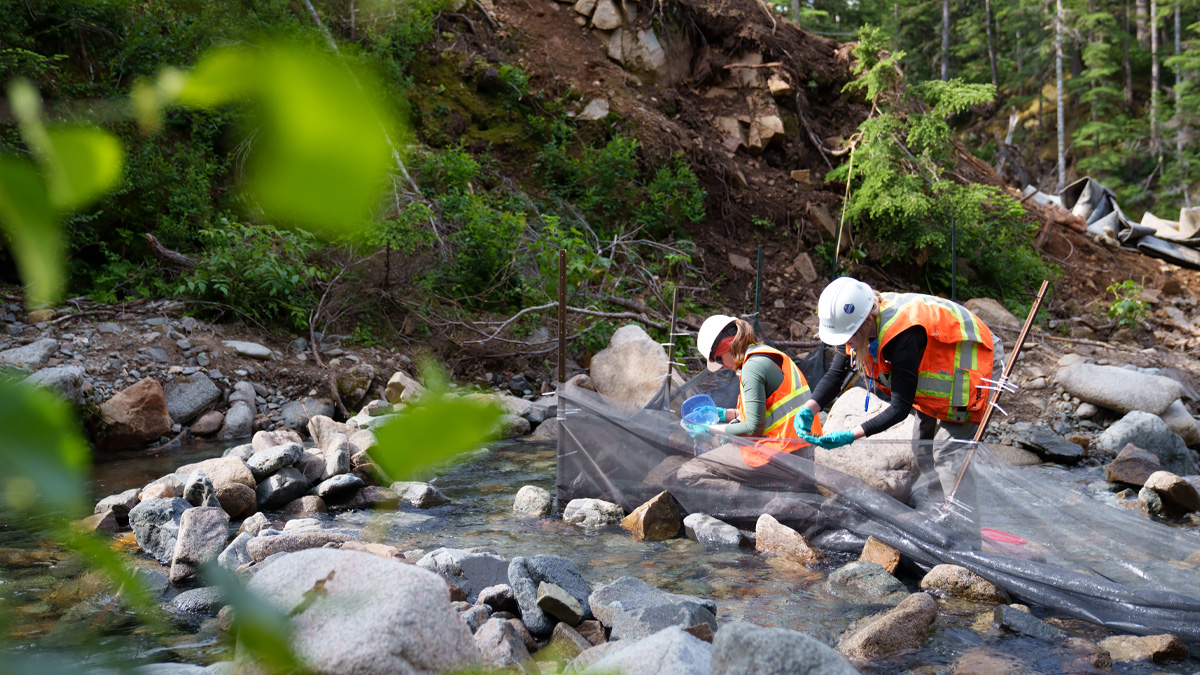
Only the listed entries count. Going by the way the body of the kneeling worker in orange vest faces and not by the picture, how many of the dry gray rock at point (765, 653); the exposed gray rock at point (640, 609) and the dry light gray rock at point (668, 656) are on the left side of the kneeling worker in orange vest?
3

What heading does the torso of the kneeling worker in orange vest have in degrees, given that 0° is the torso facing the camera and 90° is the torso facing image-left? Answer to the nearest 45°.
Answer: approximately 90°

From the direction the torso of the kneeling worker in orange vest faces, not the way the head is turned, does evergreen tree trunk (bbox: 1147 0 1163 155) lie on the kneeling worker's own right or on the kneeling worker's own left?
on the kneeling worker's own right

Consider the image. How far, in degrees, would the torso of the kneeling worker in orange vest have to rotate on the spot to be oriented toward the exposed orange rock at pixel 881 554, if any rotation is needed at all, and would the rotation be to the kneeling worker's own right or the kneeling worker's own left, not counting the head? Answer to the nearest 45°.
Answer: approximately 135° to the kneeling worker's own left

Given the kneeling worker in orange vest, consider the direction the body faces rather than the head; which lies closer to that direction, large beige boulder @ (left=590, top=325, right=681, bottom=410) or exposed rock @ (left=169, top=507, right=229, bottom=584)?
the exposed rock
